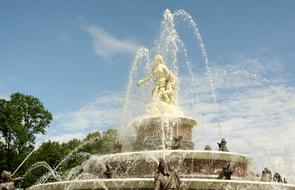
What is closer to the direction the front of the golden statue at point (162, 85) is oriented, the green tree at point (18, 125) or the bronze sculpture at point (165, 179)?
the bronze sculpture

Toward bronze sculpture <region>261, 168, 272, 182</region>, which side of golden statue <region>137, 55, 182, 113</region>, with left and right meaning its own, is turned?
left

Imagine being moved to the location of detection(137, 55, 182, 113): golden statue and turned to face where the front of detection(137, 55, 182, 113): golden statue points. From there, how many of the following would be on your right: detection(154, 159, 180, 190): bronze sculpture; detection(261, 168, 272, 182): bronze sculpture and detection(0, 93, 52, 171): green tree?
1

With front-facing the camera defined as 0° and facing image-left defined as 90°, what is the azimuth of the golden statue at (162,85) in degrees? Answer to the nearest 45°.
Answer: approximately 45°

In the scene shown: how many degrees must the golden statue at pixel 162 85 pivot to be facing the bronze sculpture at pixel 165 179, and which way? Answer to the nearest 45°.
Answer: approximately 45° to its left

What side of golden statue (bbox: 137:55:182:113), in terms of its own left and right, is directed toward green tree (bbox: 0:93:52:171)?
right
